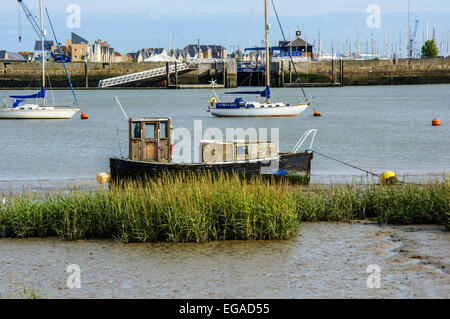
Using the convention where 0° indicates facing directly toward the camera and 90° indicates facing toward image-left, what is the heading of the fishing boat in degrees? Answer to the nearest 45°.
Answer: approximately 270°

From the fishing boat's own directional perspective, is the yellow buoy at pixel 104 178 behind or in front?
behind
